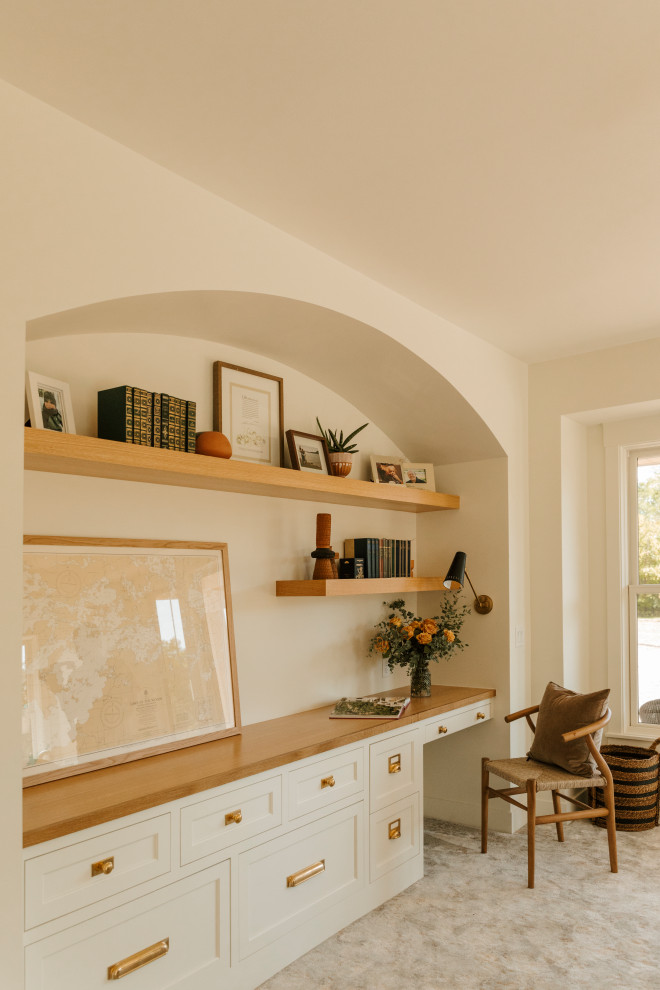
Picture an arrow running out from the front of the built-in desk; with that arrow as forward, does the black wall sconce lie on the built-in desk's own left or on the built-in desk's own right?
on the built-in desk's own left

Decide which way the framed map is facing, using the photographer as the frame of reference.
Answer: facing the viewer and to the right of the viewer

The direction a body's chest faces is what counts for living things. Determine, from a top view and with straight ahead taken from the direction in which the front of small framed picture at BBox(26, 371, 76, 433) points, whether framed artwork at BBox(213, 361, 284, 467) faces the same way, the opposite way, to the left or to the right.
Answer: the same way

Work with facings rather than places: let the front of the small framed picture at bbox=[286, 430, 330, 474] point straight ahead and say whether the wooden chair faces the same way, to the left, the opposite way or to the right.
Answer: to the right

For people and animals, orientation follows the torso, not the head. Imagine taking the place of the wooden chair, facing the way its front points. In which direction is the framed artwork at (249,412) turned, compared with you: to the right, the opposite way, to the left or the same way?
to the left

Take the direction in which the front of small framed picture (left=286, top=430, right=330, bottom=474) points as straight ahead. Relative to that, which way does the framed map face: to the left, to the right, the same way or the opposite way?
the same way

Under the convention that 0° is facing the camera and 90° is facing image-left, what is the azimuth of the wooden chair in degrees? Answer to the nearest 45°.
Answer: approximately 45°

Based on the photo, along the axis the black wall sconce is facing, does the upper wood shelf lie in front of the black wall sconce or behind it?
in front

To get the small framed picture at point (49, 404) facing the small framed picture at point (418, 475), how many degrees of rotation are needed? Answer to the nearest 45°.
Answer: approximately 90° to its left

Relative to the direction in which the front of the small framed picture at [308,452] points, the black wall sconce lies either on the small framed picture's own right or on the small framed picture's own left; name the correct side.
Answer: on the small framed picture's own left
